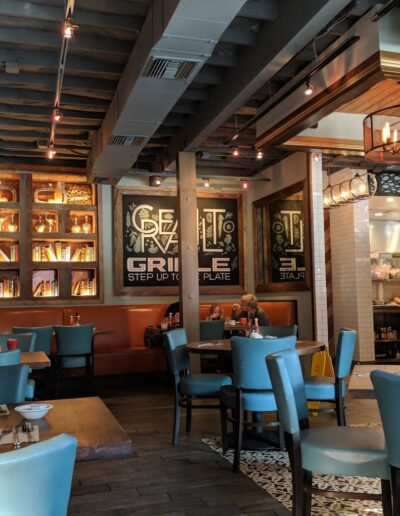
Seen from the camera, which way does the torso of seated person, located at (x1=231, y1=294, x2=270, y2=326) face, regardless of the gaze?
toward the camera

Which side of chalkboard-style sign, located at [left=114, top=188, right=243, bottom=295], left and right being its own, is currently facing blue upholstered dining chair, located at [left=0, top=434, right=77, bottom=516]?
front

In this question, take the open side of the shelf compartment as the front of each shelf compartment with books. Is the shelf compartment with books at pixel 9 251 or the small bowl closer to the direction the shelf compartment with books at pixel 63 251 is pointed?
the small bowl

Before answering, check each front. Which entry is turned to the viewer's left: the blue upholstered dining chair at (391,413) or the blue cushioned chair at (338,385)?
the blue cushioned chair

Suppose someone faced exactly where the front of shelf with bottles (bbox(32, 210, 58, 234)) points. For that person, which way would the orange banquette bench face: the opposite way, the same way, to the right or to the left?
the same way

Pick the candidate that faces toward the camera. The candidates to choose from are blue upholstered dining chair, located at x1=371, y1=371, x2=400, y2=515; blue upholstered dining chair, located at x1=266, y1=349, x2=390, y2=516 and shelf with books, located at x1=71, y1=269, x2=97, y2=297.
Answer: the shelf with books

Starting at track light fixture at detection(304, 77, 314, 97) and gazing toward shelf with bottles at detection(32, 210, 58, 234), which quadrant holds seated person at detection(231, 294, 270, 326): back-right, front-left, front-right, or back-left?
front-right

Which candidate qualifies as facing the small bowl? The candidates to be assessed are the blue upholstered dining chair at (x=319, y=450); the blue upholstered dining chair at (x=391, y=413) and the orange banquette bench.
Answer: the orange banquette bench

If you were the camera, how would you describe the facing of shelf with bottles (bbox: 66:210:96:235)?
facing the viewer

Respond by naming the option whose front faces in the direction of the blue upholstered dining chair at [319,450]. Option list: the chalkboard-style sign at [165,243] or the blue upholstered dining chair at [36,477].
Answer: the chalkboard-style sign

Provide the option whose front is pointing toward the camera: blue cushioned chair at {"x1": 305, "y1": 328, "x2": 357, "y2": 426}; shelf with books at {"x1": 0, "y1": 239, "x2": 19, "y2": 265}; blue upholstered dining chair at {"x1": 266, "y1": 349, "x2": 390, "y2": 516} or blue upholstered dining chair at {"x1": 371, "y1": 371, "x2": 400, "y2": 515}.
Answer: the shelf with books

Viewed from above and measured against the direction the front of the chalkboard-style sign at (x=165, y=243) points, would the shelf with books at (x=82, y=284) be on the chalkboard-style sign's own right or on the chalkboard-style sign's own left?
on the chalkboard-style sign's own right

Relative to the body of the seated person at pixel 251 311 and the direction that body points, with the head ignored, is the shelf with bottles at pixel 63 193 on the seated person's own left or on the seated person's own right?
on the seated person's own right

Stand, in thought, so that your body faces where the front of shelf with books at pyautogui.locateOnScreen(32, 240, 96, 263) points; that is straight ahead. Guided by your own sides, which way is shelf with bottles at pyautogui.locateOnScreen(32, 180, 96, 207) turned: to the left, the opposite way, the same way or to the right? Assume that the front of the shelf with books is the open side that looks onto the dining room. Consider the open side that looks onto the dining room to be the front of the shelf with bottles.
the same way

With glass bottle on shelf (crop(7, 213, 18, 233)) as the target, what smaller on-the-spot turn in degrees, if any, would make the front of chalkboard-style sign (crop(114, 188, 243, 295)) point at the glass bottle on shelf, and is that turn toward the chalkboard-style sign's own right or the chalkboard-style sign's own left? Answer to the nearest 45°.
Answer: approximately 90° to the chalkboard-style sign's own right

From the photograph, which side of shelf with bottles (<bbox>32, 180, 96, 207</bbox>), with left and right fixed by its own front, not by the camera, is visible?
front

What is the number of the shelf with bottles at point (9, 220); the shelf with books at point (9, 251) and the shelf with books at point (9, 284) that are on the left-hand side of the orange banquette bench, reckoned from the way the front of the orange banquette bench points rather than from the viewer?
0

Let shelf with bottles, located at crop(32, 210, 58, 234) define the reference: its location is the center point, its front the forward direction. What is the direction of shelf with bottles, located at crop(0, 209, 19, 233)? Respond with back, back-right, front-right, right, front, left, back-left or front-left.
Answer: right
